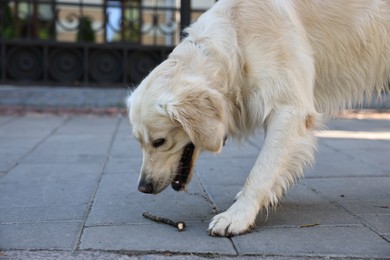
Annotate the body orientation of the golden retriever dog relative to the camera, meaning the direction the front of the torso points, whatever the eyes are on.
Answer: to the viewer's left

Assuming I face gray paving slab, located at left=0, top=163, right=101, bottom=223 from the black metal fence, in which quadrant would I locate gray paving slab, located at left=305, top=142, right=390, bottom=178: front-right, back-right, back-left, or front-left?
front-left

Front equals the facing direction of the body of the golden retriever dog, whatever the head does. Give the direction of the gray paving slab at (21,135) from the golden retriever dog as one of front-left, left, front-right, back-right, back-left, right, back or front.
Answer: front-right

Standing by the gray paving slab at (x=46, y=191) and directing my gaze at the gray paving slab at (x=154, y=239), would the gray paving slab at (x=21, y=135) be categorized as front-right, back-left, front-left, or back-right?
back-left

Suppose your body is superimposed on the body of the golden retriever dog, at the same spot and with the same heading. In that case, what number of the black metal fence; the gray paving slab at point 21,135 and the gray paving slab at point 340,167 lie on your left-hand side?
0

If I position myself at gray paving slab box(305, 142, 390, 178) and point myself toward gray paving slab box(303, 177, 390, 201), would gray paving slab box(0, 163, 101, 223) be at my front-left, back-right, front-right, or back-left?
front-right

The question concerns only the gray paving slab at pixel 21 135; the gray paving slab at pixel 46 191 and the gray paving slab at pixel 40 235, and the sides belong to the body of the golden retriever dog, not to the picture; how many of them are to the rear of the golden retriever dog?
0

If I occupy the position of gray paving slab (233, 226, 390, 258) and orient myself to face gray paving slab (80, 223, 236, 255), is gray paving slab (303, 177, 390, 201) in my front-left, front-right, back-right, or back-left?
back-right
